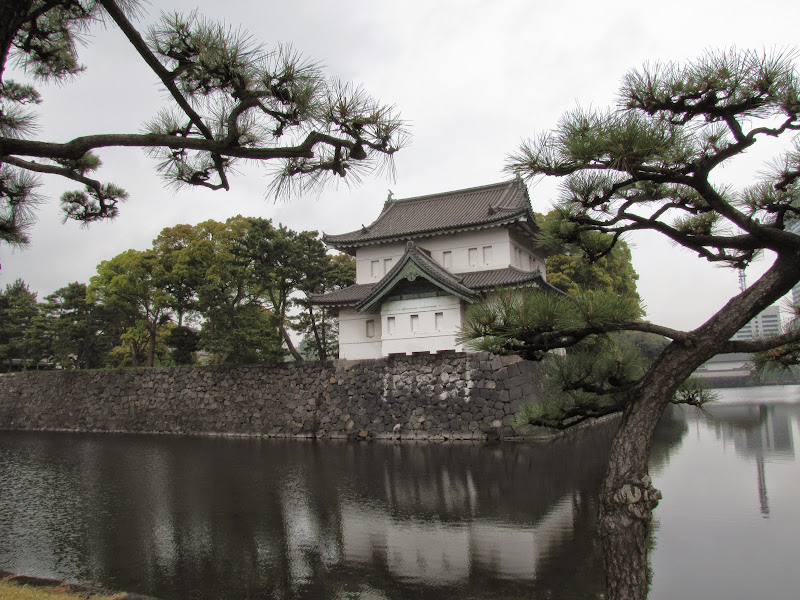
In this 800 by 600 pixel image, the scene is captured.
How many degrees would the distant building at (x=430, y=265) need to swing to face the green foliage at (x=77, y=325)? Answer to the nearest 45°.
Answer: approximately 135° to its right

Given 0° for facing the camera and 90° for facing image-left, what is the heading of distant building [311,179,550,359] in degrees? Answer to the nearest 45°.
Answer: approximately 0°

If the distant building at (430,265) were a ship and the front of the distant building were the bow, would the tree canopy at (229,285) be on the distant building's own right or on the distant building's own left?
on the distant building's own right

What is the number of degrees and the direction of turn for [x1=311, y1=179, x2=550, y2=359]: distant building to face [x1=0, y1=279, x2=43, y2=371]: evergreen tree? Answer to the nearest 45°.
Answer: approximately 135° to its right
